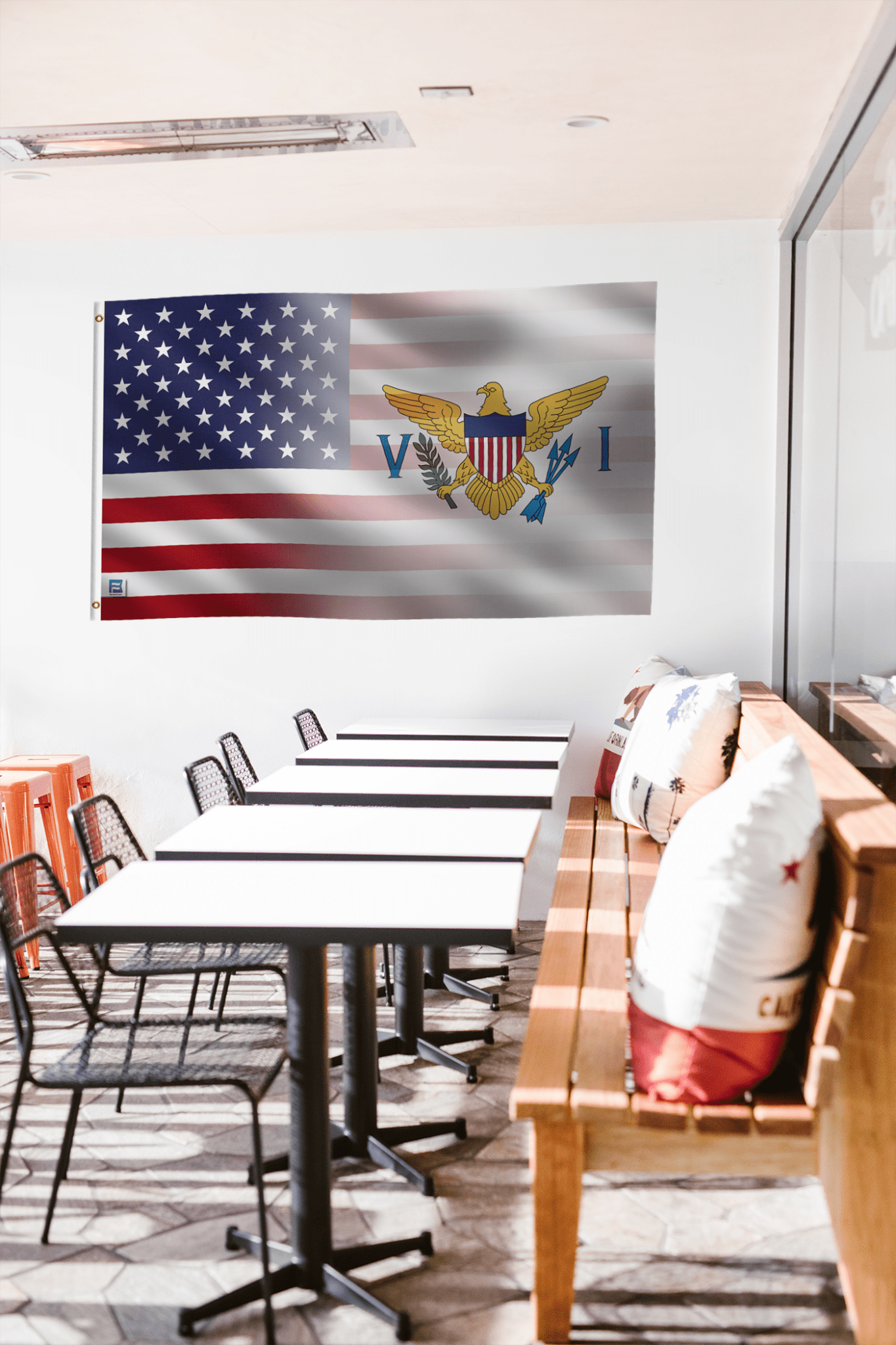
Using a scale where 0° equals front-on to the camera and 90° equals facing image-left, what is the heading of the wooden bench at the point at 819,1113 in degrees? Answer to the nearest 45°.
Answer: approximately 90°

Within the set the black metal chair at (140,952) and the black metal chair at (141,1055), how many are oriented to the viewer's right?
2

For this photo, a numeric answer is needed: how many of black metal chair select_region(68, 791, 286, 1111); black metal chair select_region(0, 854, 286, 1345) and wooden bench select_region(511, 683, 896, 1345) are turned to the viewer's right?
2

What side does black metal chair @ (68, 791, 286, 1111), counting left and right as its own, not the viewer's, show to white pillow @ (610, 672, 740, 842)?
front

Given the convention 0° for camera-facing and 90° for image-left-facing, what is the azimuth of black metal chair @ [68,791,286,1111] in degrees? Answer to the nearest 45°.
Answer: approximately 270°

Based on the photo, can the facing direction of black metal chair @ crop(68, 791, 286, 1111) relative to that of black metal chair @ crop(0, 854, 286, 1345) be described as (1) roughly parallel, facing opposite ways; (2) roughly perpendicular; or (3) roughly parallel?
roughly parallel

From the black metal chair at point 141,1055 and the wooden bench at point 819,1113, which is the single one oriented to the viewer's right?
the black metal chair

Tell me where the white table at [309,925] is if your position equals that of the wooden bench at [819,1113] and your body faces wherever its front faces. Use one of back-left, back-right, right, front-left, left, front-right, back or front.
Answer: front

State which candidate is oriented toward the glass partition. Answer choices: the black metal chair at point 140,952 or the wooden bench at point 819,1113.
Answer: the black metal chair

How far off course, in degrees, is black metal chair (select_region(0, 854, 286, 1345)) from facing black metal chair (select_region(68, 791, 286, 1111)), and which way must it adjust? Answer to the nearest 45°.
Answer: approximately 90° to its left

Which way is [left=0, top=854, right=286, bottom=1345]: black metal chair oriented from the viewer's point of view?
to the viewer's right

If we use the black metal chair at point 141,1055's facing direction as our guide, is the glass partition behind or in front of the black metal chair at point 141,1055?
in front
